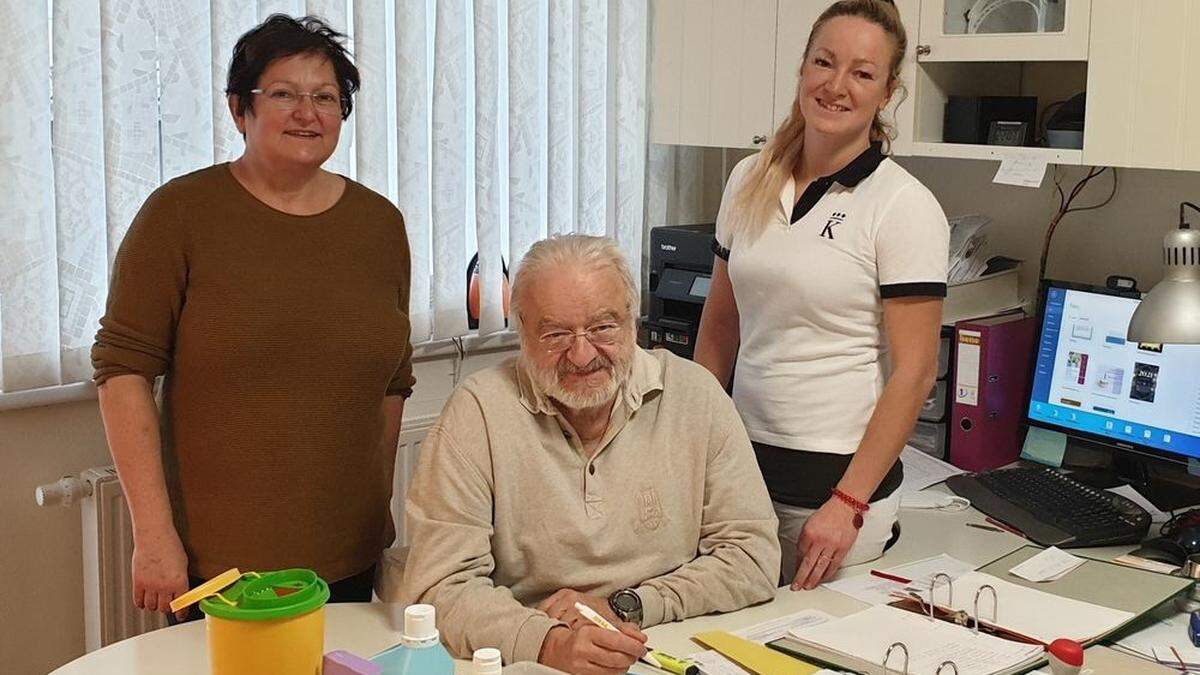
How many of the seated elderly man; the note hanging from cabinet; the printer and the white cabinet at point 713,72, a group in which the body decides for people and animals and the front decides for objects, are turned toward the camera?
4

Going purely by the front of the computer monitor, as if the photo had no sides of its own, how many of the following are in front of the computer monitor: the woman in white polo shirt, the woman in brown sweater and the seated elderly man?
3

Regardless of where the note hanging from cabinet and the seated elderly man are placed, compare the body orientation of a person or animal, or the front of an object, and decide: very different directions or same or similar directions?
same or similar directions

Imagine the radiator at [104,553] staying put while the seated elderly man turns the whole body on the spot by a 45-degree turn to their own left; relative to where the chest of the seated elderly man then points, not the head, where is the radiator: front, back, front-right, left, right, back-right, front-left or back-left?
back

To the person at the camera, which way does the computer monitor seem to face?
facing the viewer and to the left of the viewer

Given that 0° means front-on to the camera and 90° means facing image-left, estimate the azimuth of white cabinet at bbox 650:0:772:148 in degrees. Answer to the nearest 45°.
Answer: approximately 0°

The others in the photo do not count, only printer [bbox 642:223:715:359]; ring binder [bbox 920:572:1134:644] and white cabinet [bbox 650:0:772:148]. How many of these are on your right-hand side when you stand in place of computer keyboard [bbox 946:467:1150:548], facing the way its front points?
2

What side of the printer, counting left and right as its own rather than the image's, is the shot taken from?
front

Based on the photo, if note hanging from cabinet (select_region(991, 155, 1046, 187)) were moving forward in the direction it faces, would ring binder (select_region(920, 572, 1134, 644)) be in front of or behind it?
in front

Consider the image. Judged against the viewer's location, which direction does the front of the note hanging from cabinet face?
facing the viewer

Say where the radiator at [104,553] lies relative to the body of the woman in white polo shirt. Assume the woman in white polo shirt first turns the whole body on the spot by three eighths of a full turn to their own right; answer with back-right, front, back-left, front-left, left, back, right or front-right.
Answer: left

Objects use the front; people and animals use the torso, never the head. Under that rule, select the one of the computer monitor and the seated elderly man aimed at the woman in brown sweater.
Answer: the computer monitor

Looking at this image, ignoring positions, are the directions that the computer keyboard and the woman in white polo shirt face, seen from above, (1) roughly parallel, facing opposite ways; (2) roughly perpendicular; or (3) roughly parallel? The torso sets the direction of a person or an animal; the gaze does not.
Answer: roughly parallel

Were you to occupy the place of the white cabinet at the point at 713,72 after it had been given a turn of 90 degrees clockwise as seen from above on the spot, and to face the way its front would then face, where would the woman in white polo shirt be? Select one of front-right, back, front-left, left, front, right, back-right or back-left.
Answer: left

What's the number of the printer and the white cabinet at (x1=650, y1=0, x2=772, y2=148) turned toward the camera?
2
